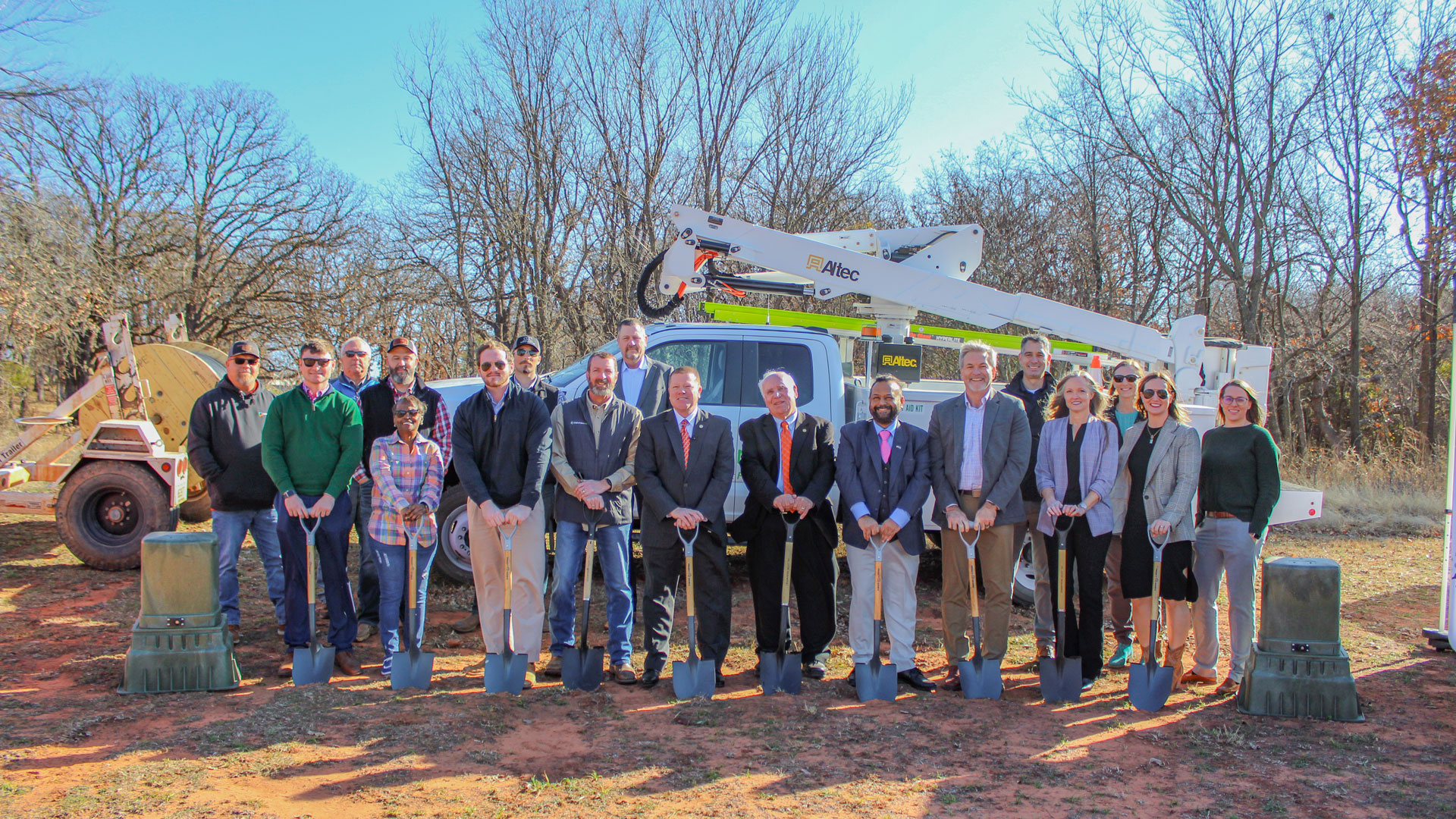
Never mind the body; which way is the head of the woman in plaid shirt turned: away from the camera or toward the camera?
toward the camera

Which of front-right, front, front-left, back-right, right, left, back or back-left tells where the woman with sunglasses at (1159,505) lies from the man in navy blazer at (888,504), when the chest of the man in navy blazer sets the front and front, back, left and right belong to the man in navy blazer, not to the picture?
left

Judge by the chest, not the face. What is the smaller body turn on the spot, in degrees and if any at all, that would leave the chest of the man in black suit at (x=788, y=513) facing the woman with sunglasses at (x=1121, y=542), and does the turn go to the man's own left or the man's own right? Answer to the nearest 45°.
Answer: approximately 90° to the man's own left

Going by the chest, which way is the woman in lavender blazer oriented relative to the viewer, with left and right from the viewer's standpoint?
facing the viewer

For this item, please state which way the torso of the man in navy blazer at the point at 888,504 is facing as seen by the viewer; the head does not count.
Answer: toward the camera

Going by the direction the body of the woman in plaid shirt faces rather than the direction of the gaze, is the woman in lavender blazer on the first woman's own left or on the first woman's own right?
on the first woman's own left

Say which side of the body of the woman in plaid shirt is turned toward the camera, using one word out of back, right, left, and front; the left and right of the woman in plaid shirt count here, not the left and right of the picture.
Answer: front

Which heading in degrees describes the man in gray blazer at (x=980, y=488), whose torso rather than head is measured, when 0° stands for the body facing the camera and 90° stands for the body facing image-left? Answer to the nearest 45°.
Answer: approximately 0°

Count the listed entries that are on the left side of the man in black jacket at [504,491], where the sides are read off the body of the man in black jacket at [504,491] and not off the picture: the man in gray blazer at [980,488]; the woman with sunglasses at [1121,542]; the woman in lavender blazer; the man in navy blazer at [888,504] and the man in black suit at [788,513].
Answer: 5

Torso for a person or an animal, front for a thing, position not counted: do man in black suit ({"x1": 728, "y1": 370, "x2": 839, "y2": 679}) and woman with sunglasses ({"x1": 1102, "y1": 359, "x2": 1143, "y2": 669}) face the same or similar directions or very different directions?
same or similar directions

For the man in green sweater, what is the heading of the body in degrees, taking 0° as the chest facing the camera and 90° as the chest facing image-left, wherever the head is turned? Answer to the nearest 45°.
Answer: approximately 0°
